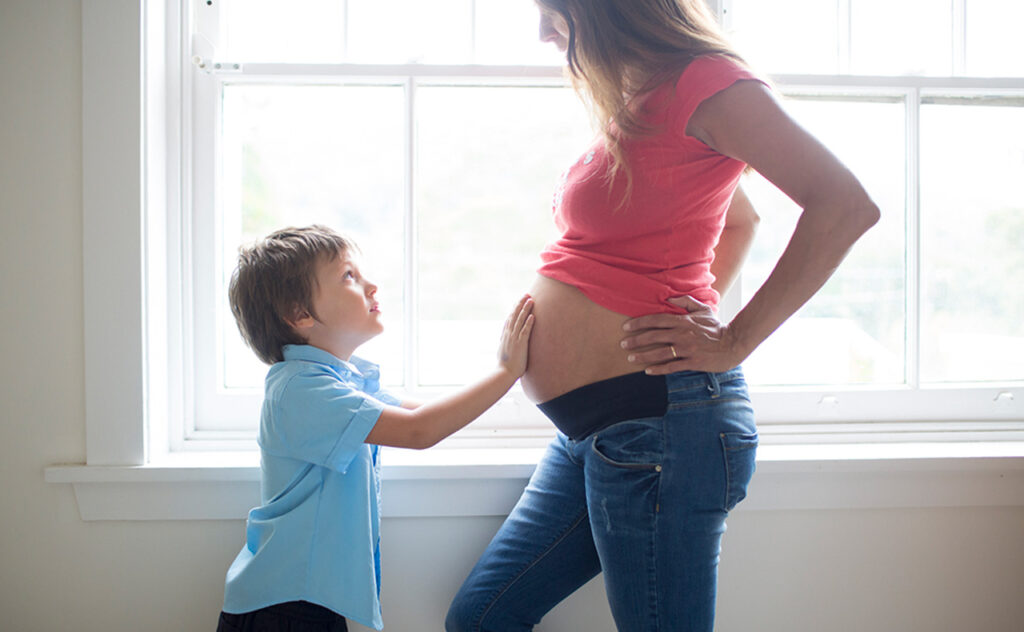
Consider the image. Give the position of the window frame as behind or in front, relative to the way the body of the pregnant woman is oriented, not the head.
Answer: in front

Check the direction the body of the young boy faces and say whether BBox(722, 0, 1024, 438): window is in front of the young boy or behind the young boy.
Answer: in front

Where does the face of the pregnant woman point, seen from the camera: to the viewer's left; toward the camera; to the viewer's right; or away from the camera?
to the viewer's left

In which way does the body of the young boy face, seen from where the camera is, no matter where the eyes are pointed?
to the viewer's right

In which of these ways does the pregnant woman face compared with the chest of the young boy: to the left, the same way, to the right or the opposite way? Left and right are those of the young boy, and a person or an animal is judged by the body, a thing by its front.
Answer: the opposite way

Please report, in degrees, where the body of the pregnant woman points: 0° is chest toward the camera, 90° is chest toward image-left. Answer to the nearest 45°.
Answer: approximately 90°

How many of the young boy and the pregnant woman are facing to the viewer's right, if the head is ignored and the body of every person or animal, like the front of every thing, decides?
1

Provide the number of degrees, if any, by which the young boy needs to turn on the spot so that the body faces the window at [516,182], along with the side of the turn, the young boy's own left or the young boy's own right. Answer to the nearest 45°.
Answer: approximately 45° to the young boy's own left
